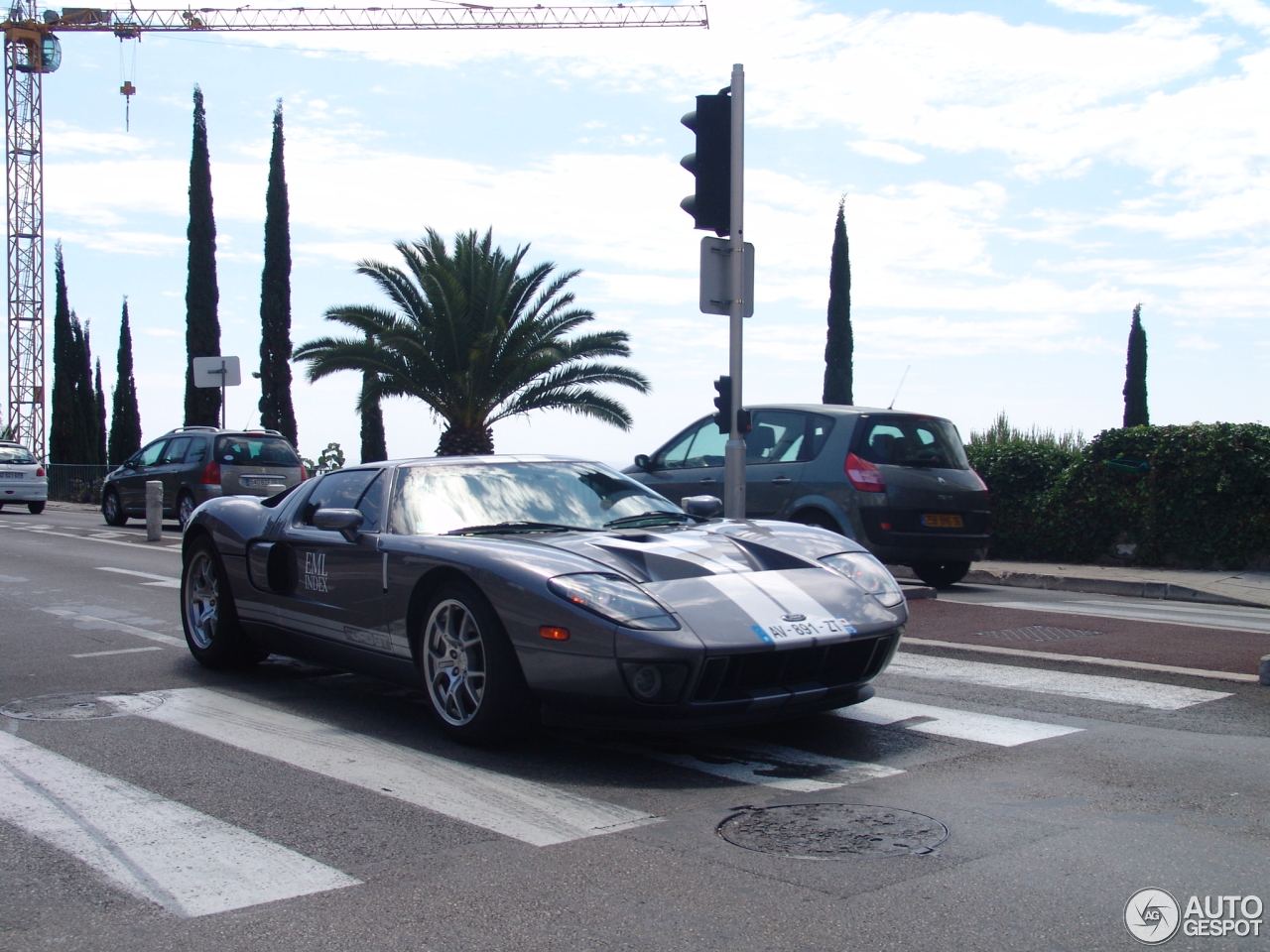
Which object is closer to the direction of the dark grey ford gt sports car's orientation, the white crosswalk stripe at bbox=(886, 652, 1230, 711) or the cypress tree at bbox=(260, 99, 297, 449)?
the white crosswalk stripe

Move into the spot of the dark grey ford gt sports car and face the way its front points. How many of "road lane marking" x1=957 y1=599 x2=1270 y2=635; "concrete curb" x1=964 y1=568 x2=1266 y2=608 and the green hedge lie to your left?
3

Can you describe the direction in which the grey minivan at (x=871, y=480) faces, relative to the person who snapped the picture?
facing away from the viewer and to the left of the viewer

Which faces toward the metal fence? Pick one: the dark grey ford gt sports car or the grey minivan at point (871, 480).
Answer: the grey minivan

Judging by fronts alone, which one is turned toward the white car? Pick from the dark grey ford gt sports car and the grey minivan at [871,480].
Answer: the grey minivan

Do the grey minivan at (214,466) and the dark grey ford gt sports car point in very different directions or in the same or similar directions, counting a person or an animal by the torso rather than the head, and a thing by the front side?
very different directions

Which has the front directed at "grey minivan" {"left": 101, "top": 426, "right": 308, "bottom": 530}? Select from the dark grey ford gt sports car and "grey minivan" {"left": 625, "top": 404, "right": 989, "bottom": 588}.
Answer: "grey minivan" {"left": 625, "top": 404, "right": 989, "bottom": 588}

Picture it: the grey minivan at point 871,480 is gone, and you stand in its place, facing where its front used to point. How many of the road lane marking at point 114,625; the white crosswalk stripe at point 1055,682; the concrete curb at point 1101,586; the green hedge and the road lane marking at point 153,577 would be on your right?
2

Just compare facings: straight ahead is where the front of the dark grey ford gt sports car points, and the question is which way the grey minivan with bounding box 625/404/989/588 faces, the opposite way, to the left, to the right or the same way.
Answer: the opposite way

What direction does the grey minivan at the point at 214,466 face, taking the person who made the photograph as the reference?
facing away from the viewer and to the left of the viewer

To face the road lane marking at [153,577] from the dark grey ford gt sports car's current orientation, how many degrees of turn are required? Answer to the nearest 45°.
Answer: approximately 180°

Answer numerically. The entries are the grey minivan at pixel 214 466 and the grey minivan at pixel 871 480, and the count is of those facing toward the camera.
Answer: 0

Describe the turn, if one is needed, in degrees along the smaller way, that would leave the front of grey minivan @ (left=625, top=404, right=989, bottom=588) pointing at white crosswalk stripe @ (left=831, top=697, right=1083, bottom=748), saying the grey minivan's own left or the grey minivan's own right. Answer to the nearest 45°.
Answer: approximately 135° to the grey minivan's own left

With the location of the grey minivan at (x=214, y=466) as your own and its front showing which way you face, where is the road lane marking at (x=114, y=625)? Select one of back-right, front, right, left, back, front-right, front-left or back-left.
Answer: back-left

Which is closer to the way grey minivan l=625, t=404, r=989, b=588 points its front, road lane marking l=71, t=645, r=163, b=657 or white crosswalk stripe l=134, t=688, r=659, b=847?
the road lane marking

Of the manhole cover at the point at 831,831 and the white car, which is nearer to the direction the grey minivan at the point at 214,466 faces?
the white car
